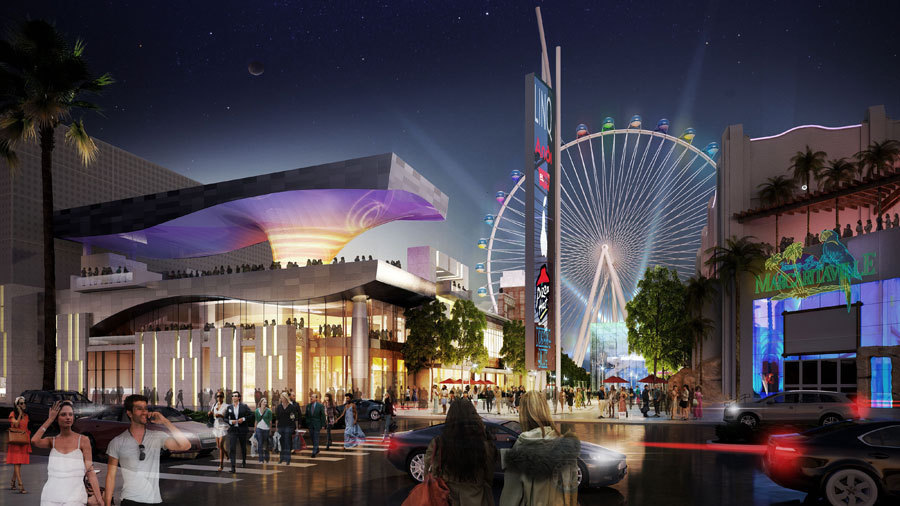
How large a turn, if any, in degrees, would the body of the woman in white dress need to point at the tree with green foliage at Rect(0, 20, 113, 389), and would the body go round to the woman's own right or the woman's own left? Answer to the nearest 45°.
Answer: approximately 180°

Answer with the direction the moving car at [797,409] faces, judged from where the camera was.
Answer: facing to the left of the viewer

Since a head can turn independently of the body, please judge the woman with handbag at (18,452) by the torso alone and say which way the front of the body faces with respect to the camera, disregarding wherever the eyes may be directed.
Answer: toward the camera

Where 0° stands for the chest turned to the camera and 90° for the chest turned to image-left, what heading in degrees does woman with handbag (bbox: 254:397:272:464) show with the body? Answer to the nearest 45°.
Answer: approximately 0°

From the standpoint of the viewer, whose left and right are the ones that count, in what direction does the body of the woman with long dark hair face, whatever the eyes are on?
facing away from the viewer

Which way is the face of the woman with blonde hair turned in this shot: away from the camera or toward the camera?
away from the camera

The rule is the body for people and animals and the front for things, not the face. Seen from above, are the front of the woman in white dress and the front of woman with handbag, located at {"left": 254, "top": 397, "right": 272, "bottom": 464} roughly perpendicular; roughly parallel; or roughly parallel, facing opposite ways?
roughly parallel

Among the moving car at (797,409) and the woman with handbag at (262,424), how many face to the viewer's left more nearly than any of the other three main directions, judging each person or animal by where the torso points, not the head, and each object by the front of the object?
1

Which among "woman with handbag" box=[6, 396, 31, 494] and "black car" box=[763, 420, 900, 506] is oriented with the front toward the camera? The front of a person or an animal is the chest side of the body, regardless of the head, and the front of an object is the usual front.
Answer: the woman with handbag

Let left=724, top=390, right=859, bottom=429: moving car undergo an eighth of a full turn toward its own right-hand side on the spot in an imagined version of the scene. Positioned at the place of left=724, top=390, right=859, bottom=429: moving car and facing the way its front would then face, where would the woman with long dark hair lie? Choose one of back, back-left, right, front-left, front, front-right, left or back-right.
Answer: back-left

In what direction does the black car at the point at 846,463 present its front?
to the viewer's right

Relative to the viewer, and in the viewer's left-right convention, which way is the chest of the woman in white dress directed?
facing the viewer

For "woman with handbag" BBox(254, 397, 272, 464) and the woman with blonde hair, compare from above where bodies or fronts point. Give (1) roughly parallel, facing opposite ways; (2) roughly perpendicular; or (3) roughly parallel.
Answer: roughly parallel, facing opposite ways
